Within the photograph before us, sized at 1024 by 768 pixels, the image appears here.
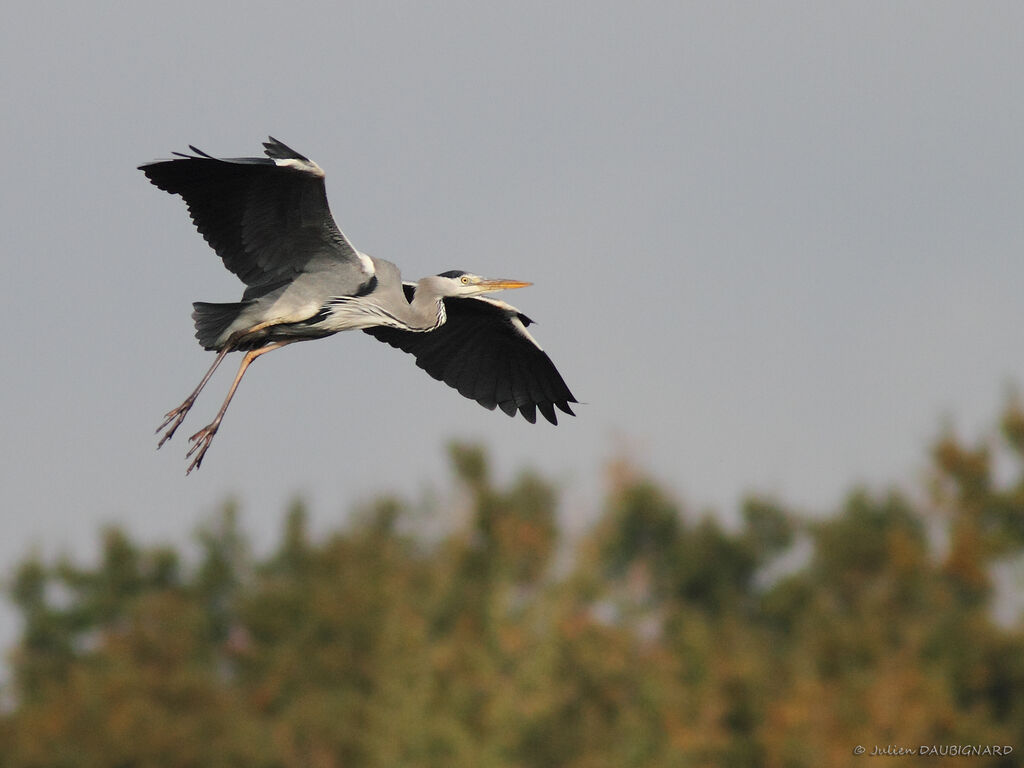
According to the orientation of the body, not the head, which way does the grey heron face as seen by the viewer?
to the viewer's right
